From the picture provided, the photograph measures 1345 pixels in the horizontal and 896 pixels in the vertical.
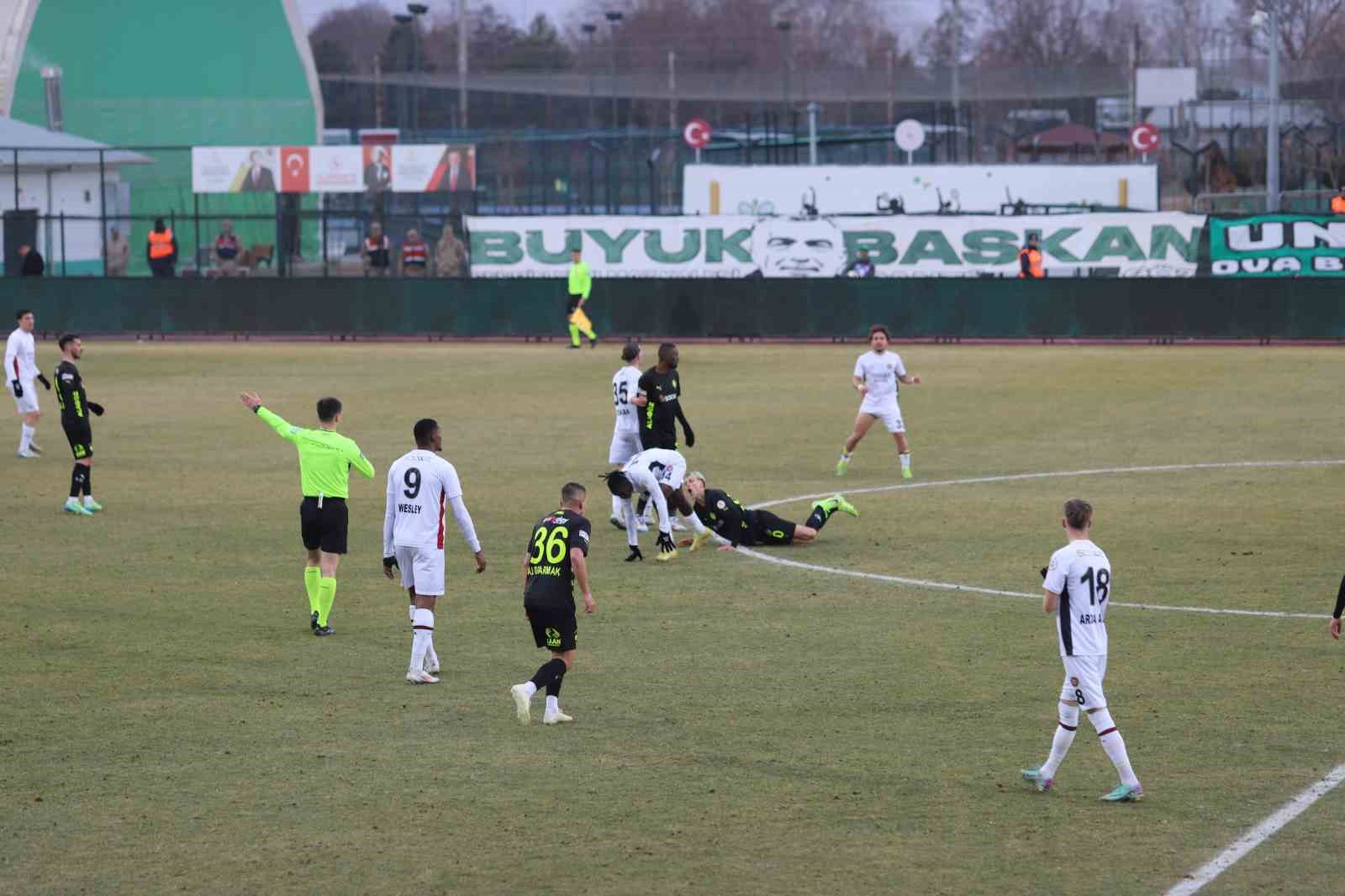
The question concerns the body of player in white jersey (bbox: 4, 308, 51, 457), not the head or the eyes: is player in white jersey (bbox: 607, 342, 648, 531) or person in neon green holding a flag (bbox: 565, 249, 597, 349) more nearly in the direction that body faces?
the player in white jersey

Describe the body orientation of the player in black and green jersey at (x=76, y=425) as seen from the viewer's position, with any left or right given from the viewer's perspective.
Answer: facing to the right of the viewer

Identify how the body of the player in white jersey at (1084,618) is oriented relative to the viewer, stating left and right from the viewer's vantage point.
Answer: facing away from the viewer and to the left of the viewer

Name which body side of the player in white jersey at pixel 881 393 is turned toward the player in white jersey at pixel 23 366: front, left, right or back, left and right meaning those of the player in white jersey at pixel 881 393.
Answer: right

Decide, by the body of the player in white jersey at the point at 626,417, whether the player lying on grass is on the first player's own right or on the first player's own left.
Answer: on the first player's own right
